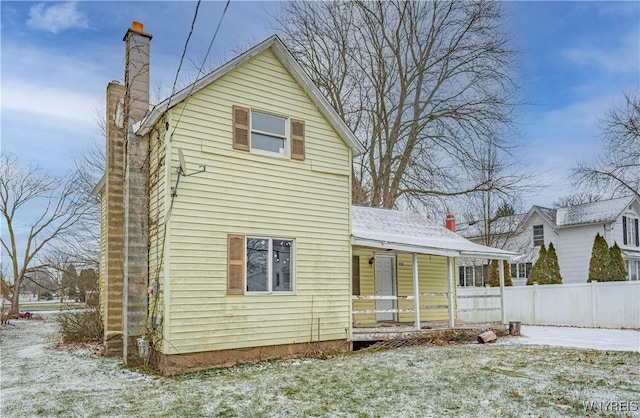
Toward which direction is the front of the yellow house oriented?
toward the camera

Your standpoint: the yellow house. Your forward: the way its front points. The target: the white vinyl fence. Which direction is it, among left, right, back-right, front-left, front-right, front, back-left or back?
back-left

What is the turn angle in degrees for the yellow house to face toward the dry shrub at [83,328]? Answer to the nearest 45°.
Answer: approximately 135° to its right

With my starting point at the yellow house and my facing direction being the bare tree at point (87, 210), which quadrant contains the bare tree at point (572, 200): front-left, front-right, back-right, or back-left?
front-right
